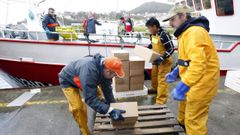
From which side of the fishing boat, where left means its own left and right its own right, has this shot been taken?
left

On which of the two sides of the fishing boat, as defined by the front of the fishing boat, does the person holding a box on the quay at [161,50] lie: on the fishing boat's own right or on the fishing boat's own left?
on the fishing boat's own left

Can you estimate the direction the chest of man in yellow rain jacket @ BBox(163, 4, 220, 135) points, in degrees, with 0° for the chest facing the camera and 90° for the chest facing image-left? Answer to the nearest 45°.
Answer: approximately 90°

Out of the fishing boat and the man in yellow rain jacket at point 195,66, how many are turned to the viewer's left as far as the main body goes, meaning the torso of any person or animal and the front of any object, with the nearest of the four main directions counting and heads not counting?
2

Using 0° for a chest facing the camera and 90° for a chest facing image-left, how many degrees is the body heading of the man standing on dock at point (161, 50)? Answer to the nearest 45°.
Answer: approximately 45°

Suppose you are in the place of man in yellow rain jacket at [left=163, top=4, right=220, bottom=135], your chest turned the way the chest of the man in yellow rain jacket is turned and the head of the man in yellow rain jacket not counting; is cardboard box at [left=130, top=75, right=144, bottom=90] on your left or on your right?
on your right

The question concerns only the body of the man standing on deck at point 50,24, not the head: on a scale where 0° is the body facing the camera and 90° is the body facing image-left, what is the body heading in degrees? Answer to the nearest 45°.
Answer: approximately 315°

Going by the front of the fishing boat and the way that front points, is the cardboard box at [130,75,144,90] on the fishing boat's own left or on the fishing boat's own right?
on the fishing boat's own left

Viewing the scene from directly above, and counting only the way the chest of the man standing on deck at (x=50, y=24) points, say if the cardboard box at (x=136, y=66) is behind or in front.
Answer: in front

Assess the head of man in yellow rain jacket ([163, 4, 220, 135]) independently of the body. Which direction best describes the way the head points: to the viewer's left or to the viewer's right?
to the viewer's left
